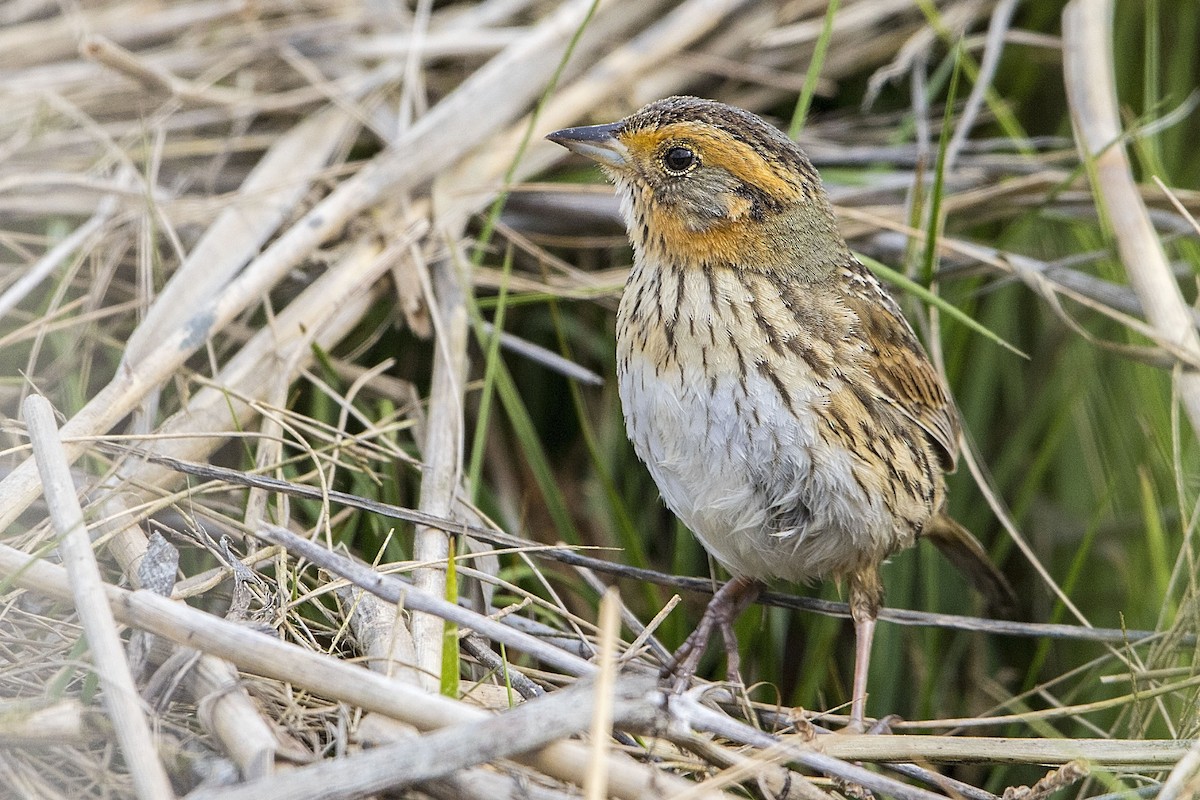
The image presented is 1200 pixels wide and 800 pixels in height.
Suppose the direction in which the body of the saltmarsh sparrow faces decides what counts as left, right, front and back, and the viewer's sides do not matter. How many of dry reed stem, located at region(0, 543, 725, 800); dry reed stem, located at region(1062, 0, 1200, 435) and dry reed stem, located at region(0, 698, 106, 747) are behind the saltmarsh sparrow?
1

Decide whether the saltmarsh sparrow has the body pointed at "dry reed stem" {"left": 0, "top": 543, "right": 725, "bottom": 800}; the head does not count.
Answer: yes

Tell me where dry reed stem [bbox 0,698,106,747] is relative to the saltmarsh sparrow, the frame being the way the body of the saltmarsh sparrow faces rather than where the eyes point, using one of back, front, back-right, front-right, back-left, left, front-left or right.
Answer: front

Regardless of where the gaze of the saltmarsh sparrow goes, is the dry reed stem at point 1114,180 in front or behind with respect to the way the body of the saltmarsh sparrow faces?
behind

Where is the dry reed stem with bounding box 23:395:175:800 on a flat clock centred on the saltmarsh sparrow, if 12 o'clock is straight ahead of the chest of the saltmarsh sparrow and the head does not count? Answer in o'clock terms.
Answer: The dry reed stem is roughly at 12 o'clock from the saltmarsh sparrow.

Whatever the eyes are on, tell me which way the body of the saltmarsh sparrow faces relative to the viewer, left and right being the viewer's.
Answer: facing the viewer and to the left of the viewer
